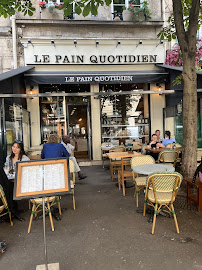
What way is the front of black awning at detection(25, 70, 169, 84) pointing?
toward the camera

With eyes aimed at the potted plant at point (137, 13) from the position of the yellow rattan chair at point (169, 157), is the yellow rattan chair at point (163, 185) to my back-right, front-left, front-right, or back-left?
back-left

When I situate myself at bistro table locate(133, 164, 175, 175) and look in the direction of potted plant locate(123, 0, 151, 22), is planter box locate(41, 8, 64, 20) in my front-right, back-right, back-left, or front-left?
front-left

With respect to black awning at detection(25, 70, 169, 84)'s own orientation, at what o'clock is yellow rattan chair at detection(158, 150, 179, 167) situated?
The yellow rattan chair is roughly at 11 o'clock from the black awning.

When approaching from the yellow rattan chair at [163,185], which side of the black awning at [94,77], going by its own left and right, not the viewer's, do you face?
front
